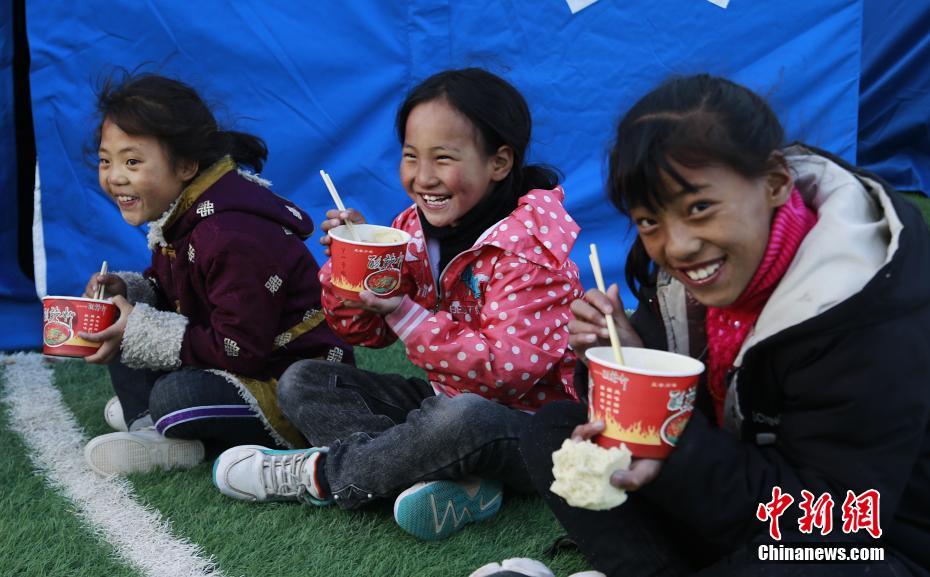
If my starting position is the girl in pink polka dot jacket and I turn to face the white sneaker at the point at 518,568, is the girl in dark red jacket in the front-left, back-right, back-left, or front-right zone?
back-right

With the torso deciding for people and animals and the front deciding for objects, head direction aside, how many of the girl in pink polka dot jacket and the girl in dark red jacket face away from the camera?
0

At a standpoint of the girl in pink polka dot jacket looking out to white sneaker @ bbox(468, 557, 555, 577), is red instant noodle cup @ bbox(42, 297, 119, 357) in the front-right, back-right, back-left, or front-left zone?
back-right

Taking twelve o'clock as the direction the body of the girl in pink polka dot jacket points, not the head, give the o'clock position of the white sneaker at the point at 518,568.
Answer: The white sneaker is roughly at 10 o'clock from the girl in pink polka dot jacket.

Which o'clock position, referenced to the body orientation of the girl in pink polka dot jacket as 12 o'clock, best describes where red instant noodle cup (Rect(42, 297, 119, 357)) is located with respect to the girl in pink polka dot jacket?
The red instant noodle cup is roughly at 2 o'clock from the girl in pink polka dot jacket.

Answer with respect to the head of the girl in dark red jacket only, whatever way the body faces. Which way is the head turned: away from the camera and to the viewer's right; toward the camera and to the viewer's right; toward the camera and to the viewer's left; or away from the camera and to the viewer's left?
toward the camera and to the viewer's left

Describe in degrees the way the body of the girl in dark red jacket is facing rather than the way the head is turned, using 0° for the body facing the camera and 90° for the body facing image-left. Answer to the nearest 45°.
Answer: approximately 90°

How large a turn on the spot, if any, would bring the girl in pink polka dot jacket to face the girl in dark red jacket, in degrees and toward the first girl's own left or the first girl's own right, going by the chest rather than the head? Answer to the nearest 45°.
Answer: approximately 90° to the first girl's own right
